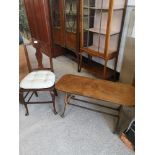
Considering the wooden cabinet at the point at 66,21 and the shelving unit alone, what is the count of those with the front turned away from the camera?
0

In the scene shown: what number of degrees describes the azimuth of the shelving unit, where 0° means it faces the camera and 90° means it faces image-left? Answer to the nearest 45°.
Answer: approximately 45°

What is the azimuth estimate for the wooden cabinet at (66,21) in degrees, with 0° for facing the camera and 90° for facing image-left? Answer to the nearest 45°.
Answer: approximately 45°

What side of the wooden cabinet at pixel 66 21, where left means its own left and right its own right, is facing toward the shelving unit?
left

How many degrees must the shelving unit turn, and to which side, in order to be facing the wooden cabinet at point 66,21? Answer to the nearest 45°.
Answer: approximately 90° to its right
